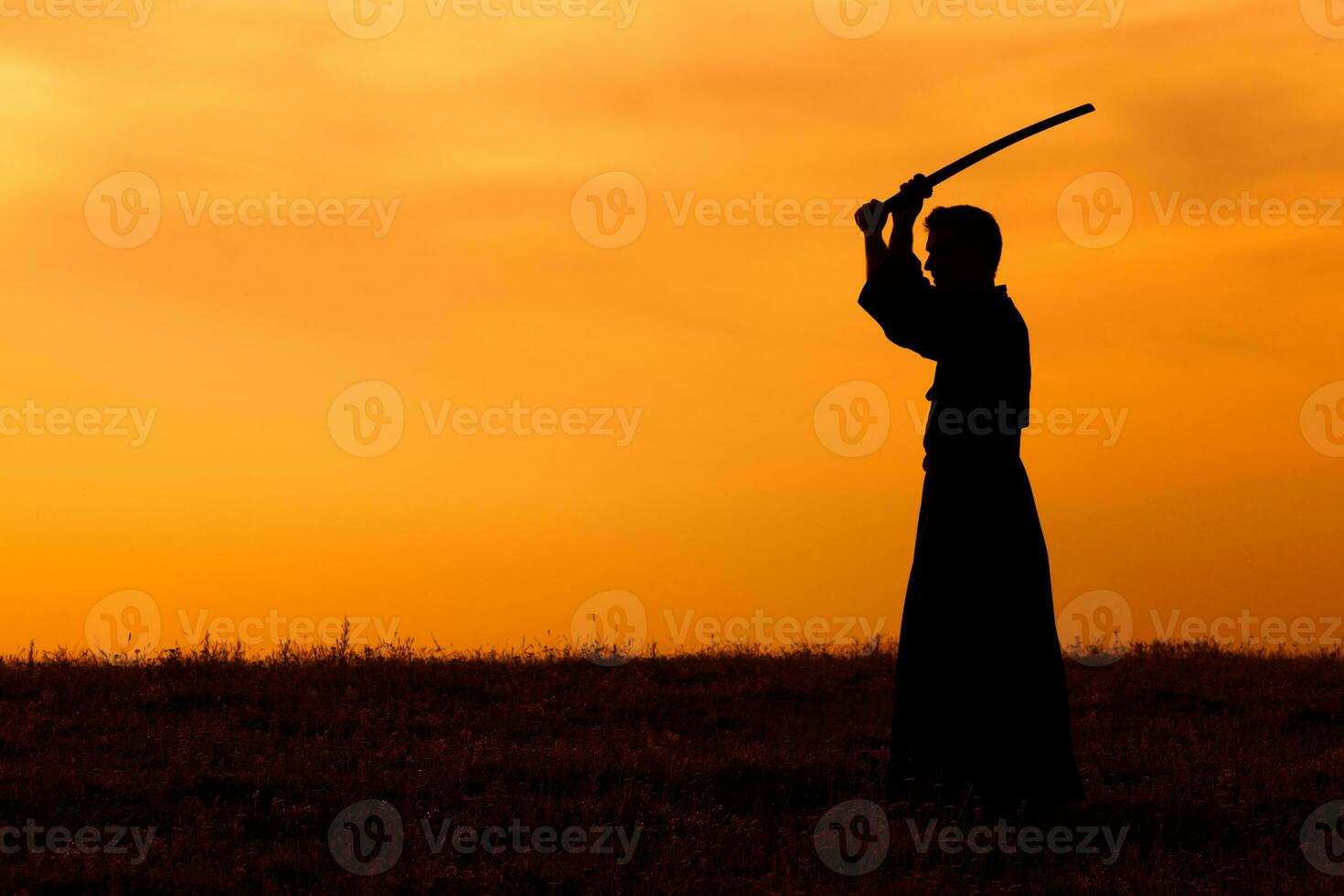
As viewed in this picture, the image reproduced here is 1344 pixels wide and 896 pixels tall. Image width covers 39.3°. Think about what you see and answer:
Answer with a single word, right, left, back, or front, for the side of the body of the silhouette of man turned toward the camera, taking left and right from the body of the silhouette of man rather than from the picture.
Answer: left
